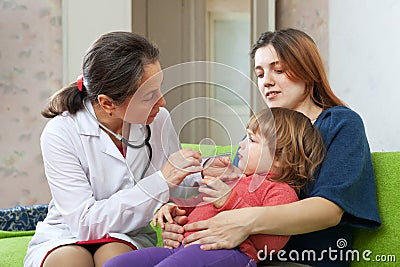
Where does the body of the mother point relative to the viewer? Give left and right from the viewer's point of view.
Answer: facing the viewer and to the left of the viewer

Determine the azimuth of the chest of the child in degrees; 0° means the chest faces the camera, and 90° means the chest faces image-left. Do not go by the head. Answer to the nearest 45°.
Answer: approximately 90°

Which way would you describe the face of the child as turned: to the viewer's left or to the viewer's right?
to the viewer's left

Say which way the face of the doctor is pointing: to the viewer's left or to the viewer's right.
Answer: to the viewer's right

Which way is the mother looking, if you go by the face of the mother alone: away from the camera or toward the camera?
toward the camera

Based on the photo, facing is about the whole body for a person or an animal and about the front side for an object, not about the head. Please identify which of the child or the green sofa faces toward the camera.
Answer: the green sofa

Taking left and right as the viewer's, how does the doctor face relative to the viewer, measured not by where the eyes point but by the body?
facing the viewer and to the right of the viewer

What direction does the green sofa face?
toward the camera

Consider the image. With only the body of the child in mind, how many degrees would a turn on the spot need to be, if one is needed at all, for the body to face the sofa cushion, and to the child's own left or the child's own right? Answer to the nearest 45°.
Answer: approximately 45° to the child's own right

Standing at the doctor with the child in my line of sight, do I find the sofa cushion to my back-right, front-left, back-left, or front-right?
back-left

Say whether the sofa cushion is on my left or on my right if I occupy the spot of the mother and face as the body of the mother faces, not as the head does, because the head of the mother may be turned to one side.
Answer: on my right

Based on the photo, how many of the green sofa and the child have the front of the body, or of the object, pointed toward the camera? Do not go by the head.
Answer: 1
